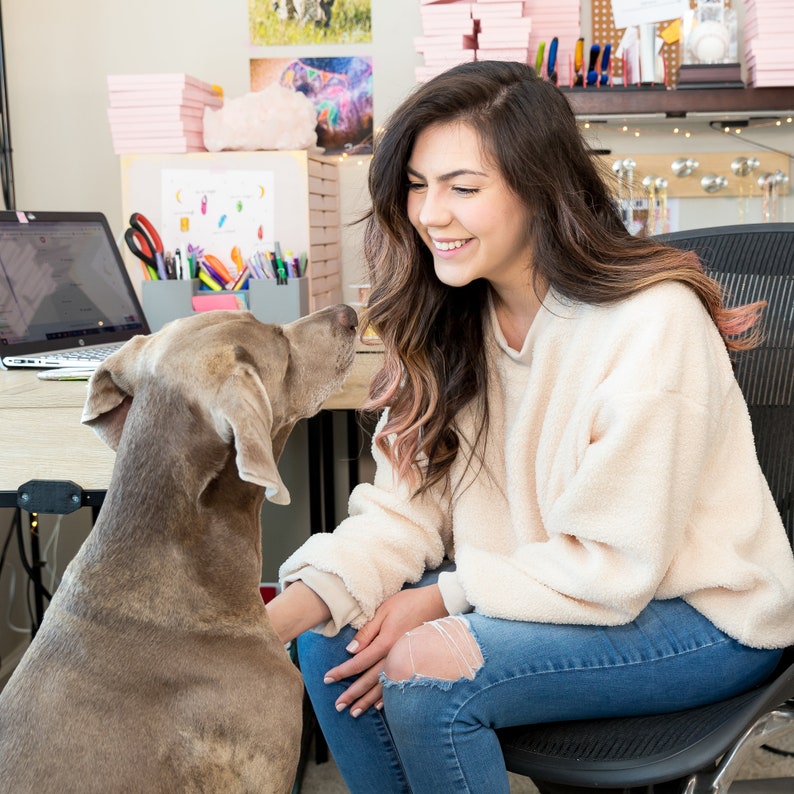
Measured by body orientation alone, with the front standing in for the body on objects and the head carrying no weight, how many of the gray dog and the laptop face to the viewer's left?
0

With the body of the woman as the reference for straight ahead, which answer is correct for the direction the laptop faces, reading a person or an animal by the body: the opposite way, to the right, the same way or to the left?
to the left

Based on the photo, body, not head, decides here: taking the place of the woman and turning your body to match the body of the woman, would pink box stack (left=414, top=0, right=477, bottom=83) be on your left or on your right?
on your right

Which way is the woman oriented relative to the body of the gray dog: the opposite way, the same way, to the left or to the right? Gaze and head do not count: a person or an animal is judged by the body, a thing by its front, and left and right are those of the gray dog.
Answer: the opposite way

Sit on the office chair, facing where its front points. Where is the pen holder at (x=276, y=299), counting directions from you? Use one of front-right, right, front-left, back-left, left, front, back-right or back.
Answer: right

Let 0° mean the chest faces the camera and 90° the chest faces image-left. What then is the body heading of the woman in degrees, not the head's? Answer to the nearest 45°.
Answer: approximately 45°

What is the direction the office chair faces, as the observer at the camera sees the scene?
facing the viewer and to the left of the viewer

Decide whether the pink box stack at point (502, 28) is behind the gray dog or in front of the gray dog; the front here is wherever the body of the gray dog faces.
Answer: in front

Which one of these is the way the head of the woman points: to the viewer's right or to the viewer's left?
to the viewer's left

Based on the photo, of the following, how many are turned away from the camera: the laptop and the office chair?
0

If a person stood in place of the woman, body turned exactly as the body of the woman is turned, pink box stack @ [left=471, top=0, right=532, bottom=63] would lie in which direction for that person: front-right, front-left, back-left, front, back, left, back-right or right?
back-right

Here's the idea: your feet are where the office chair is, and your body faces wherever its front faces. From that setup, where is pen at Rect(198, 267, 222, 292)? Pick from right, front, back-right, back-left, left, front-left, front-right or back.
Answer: right

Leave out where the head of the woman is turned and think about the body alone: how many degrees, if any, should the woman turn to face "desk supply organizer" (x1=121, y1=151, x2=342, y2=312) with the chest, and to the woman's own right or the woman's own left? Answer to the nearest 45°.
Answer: approximately 90° to the woman's own right

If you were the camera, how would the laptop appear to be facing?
facing the viewer and to the right of the viewer

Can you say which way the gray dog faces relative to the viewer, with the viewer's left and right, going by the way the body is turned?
facing away from the viewer and to the right of the viewer

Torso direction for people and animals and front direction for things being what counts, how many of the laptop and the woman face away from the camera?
0

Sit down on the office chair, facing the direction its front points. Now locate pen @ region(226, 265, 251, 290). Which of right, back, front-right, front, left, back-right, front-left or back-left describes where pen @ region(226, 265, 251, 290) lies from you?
right
